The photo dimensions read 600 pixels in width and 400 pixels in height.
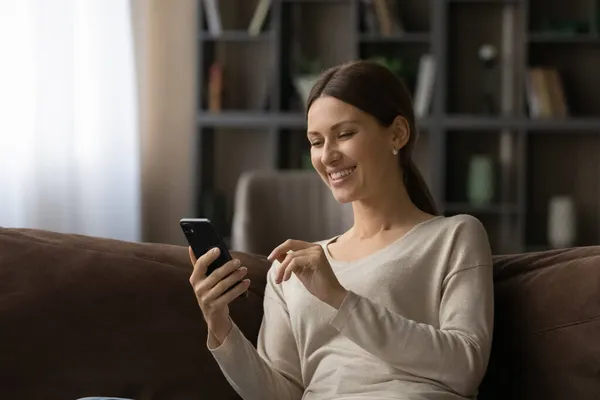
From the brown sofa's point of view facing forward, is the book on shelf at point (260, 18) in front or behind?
behind

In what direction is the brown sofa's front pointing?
toward the camera

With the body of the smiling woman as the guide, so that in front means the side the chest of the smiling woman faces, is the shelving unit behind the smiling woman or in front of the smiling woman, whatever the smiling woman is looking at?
behind

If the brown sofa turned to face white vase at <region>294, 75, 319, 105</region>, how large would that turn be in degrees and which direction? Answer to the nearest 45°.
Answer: approximately 180°

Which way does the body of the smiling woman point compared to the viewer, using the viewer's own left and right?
facing the viewer and to the left of the viewer

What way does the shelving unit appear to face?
toward the camera

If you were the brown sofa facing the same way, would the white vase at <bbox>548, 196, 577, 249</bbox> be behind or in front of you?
behind

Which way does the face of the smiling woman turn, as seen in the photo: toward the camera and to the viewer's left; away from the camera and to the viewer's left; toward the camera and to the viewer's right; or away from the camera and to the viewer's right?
toward the camera and to the viewer's left

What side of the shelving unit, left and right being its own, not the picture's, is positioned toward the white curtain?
right

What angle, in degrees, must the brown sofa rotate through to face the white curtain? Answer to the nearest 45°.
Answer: approximately 180°

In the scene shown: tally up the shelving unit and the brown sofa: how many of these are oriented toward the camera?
2

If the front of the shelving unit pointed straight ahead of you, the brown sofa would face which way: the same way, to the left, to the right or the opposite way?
the same way

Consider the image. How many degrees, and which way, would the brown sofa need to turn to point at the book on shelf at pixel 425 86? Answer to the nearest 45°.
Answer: approximately 180°
